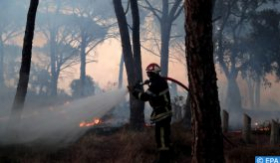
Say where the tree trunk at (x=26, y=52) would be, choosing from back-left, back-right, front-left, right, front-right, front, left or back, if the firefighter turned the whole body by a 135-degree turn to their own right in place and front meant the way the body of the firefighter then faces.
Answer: left

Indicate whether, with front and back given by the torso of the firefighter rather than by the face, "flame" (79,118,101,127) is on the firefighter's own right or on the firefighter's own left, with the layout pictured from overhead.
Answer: on the firefighter's own right

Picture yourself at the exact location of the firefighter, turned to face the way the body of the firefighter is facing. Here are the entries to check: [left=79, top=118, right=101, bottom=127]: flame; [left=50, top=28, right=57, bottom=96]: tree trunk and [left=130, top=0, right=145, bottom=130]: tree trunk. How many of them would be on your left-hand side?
0

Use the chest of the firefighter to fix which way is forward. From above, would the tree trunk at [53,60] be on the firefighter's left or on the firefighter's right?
on the firefighter's right

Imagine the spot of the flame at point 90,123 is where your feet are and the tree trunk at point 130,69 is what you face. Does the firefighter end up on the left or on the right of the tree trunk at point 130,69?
right

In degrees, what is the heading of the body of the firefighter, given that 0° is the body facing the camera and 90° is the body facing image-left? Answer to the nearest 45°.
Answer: approximately 90°

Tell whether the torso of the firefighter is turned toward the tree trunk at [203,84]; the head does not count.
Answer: no

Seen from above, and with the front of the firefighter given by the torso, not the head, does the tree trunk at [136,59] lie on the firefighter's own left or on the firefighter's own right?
on the firefighter's own right
